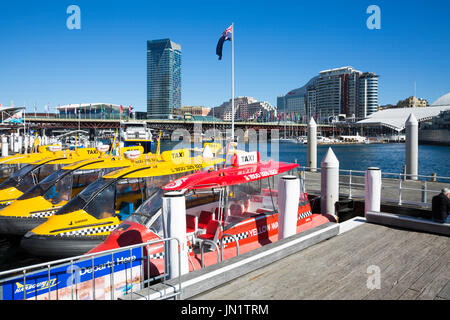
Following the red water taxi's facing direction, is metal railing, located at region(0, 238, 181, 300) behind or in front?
in front

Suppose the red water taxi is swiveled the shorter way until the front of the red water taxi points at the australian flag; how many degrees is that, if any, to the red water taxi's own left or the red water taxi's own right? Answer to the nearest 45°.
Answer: approximately 135° to the red water taxi's own right

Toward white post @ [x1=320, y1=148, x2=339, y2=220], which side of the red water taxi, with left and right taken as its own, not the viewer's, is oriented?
back

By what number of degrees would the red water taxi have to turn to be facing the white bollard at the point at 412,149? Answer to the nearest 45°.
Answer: approximately 180°

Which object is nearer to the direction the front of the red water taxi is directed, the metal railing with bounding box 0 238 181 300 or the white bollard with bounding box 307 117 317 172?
the metal railing

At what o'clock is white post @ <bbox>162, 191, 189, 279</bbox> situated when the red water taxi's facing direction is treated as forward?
The white post is roughly at 11 o'clock from the red water taxi.

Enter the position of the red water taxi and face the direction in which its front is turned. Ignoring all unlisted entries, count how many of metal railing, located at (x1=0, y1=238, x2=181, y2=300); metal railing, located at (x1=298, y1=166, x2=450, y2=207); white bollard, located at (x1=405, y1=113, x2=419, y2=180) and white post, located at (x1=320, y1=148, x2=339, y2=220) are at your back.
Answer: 3

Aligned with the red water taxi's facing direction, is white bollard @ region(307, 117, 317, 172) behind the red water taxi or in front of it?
behind

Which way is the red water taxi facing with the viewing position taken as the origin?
facing the viewer and to the left of the viewer

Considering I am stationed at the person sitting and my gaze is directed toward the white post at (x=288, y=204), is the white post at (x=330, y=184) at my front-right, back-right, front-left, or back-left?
front-right

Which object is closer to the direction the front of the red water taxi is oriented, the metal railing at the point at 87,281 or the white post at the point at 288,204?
the metal railing

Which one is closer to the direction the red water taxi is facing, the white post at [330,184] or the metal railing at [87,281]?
the metal railing

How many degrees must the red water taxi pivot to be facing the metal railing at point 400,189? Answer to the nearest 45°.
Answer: approximately 180°
